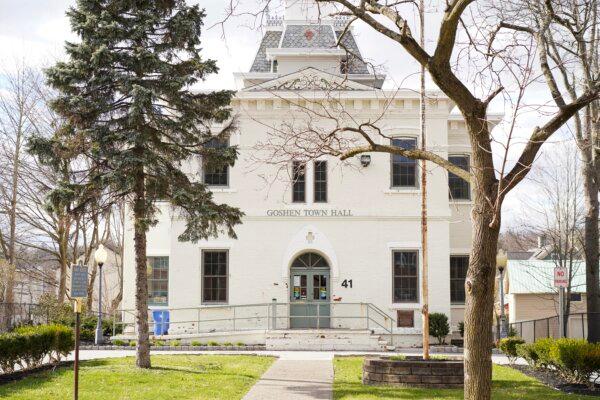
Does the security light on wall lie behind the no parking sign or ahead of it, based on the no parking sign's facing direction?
behind

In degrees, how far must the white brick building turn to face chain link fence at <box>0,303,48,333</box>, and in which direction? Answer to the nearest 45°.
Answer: approximately 90° to its right

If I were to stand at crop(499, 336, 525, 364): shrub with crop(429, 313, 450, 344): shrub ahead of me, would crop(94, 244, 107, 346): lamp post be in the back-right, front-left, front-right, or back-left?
front-left

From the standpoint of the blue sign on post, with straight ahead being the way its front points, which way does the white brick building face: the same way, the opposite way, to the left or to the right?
the same way

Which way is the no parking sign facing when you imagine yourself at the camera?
facing the viewer

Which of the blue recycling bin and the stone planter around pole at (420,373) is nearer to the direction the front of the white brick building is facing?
the stone planter around pole

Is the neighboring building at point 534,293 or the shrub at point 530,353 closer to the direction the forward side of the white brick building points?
the shrub

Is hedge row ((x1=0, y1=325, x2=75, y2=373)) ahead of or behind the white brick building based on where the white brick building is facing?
ahead

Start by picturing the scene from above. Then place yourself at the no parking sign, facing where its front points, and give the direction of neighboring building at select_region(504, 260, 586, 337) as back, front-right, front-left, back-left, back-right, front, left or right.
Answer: back

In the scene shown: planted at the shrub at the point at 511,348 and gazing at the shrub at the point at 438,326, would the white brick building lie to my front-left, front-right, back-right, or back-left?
front-left

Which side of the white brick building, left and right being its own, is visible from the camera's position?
front

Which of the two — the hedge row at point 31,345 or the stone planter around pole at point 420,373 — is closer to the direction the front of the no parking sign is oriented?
the stone planter around pole

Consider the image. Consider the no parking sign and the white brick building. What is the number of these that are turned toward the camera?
2

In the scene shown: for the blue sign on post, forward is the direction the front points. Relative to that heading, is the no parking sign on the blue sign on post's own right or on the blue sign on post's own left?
on the blue sign on post's own left
